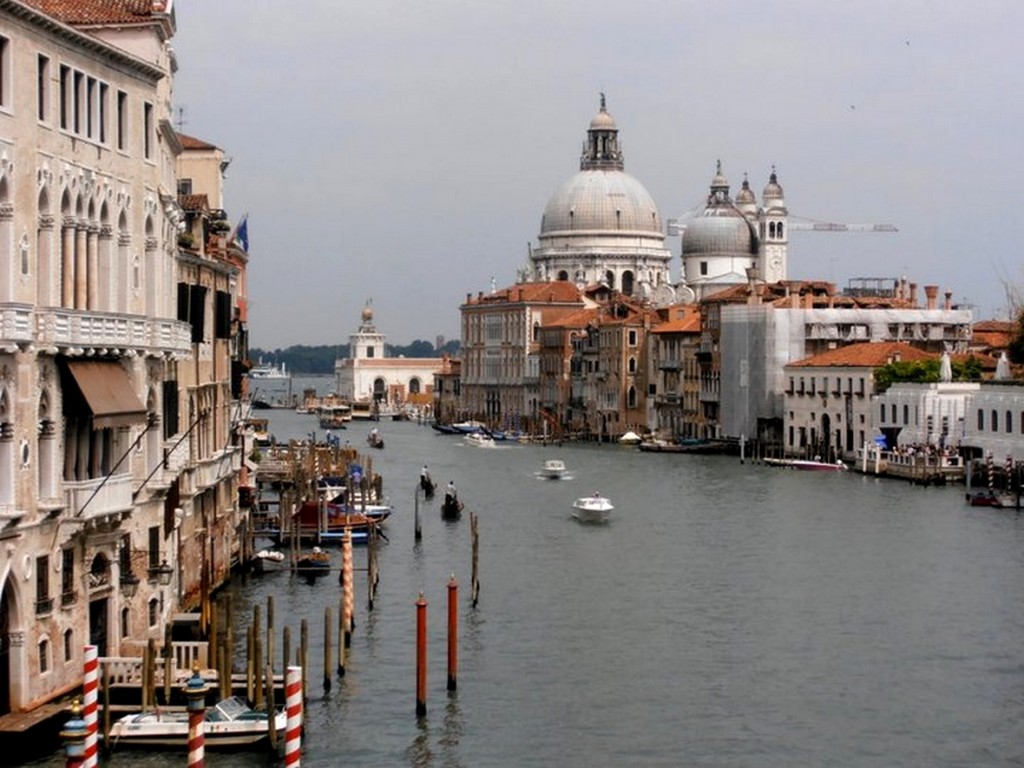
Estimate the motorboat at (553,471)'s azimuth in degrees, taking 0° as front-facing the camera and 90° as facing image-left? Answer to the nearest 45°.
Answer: approximately 0°

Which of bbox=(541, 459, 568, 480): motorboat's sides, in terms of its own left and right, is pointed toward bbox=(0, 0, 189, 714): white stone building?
front

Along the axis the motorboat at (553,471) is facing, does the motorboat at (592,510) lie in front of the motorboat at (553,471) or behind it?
in front

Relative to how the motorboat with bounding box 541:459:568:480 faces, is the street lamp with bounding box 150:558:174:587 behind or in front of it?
in front

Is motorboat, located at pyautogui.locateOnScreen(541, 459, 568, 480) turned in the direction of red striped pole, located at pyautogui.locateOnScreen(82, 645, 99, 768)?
yes

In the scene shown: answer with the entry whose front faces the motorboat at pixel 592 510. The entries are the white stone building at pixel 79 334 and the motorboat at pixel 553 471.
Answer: the motorboat at pixel 553 471

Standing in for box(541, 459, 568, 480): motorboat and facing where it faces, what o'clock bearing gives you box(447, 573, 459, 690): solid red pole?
The solid red pole is roughly at 12 o'clock from the motorboat.

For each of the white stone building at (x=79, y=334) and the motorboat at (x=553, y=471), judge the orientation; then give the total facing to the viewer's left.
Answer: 0

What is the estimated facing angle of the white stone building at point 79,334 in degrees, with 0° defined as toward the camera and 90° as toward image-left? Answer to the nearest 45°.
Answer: approximately 315°
